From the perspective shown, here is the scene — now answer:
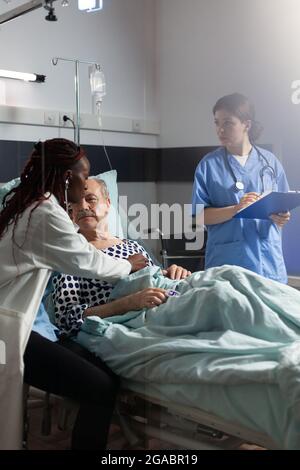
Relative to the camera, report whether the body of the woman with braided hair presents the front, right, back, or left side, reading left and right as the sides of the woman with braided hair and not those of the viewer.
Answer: right

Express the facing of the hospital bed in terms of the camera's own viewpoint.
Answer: facing the viewer and to the right of the viewer

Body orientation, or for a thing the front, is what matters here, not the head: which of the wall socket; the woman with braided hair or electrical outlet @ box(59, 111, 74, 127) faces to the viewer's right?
the woman with braided hair

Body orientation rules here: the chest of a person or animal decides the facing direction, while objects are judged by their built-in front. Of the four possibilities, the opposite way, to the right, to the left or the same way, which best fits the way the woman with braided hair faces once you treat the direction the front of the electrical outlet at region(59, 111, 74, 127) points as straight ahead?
to the left
